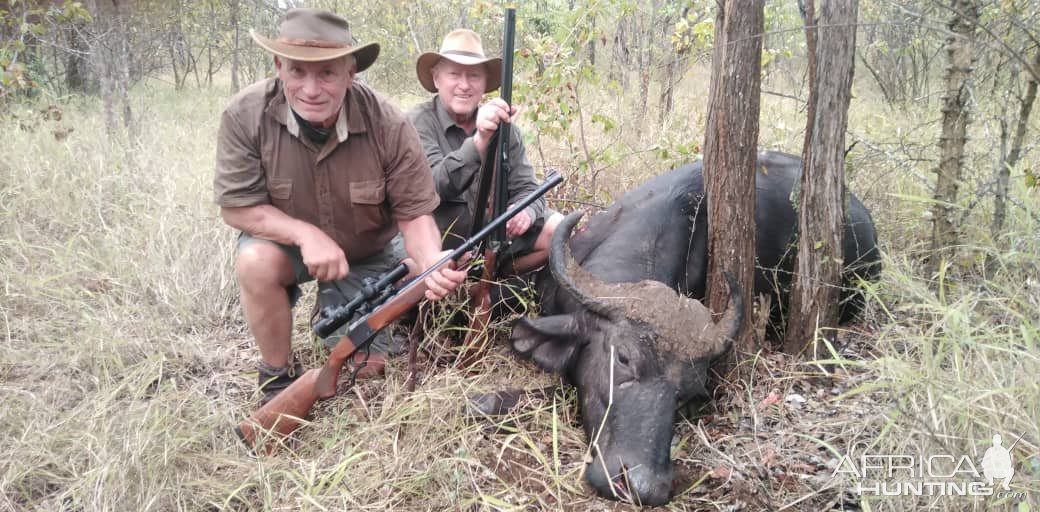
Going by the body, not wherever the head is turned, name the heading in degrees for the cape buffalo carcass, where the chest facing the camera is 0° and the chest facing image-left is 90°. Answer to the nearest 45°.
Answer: approximately 45°

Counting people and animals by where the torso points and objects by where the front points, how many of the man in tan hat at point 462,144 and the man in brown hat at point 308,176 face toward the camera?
2

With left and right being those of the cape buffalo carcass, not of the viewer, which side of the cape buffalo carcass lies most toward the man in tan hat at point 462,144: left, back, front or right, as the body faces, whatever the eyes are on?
right

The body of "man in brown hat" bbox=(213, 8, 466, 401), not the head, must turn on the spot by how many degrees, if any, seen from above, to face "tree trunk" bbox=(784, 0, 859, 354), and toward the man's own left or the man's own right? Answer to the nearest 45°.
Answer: approximately 90° to the man's own left

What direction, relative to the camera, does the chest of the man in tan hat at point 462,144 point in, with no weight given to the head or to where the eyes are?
toward the camera
